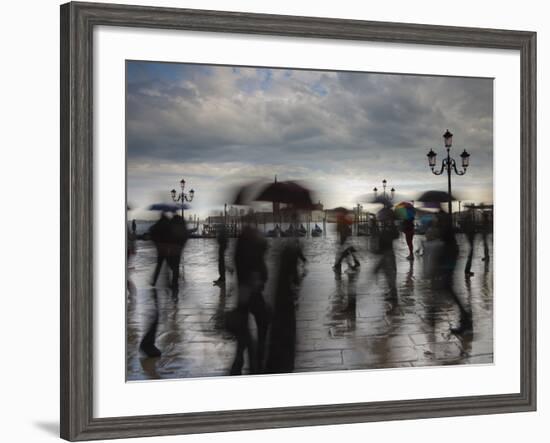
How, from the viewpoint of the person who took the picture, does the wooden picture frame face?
facing the viewer and to the right of the viewer
